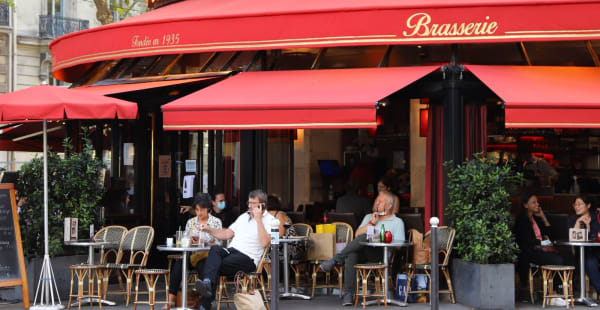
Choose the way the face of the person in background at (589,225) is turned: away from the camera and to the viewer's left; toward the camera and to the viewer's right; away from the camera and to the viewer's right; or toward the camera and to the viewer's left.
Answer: toward the camera and to the viewer's left

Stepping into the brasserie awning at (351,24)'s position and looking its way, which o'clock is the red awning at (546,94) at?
The red awning is roughly at 10 o'clock from the brasserie awning.

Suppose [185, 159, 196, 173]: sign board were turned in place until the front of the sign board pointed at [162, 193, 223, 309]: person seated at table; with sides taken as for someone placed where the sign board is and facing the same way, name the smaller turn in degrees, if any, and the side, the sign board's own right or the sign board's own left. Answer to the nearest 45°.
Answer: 0° — it already faces them

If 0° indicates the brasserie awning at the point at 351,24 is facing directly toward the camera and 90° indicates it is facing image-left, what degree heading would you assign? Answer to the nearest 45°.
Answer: approximately 0°

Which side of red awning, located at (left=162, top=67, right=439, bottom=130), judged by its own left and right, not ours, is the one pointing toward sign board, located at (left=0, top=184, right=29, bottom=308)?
right

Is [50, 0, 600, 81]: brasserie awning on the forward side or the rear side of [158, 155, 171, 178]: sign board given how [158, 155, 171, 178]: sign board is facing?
on the forward side

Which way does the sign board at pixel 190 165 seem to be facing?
toward the camera

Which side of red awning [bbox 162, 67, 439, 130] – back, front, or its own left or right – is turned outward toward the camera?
front

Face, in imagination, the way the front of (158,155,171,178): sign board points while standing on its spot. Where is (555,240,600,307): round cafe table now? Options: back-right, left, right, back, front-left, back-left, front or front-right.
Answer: front-left

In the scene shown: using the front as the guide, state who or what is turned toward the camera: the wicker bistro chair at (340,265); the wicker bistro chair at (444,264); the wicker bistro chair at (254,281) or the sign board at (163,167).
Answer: the sign board

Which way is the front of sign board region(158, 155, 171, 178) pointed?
toward the camera

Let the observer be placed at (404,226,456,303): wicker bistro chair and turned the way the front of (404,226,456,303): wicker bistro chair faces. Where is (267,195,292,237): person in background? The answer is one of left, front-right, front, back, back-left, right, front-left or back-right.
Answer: front
